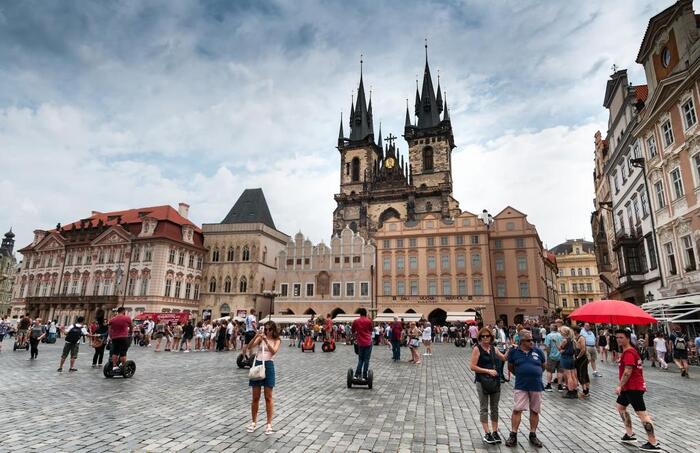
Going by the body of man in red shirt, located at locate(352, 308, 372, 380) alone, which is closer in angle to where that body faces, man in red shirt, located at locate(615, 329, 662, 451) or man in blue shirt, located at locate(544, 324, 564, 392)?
the man in blue shirt

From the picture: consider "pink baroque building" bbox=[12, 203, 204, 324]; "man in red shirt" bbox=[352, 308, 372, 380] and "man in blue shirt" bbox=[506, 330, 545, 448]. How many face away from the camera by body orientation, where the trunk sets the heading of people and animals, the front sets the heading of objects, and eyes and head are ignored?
1

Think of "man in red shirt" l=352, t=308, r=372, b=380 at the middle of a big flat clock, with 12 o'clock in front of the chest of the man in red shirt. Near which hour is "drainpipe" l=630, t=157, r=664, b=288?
The drainpipe is roughly at 2 o'clock from the man in red shirt.

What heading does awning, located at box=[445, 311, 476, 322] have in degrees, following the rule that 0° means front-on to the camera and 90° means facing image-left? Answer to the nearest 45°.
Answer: approximately 0°

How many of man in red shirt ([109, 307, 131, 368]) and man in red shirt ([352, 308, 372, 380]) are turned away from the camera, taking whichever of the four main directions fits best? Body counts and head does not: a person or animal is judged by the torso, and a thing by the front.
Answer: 2

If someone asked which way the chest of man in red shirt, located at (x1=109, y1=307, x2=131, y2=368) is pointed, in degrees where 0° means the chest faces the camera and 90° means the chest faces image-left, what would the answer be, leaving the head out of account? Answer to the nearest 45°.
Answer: approximately 180°

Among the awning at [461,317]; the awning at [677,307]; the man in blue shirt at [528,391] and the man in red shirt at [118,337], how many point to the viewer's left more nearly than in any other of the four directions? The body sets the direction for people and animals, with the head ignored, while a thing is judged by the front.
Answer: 1

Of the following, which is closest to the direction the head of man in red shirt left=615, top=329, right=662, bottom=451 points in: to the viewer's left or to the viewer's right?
to the viewer's left

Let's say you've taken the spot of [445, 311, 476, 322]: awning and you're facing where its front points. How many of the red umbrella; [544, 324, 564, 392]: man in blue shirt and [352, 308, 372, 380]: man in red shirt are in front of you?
3

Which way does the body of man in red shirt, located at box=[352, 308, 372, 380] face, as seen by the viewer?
away from the camera

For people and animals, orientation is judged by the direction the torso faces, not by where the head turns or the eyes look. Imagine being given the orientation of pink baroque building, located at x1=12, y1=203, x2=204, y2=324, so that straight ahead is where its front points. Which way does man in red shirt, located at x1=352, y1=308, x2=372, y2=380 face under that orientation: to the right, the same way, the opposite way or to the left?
the opposite way

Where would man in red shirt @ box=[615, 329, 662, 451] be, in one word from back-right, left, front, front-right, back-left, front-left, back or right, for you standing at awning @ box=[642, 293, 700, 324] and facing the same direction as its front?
left

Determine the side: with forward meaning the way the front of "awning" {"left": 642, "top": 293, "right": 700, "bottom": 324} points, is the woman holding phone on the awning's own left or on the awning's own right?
on the awning's own left

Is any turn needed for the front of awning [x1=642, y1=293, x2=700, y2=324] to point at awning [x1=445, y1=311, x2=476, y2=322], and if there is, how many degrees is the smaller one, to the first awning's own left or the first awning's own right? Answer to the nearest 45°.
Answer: approximately 45° to the first awning's own right
